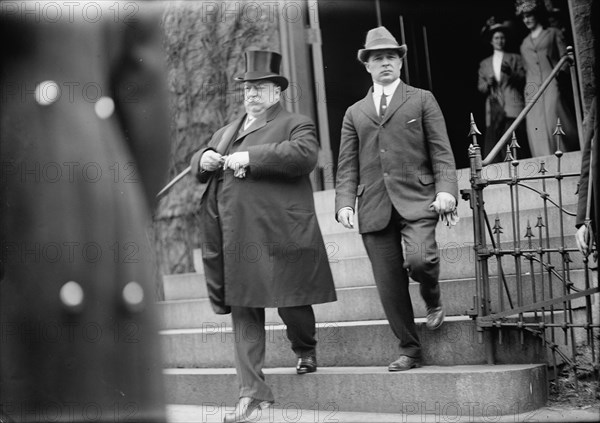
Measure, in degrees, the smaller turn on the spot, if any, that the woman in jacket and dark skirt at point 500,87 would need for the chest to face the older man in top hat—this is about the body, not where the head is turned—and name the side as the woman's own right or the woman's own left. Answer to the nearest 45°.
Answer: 0° — they already face them

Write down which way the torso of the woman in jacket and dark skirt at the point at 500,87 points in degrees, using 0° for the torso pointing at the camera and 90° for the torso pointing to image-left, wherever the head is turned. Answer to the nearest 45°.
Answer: approximately 0°

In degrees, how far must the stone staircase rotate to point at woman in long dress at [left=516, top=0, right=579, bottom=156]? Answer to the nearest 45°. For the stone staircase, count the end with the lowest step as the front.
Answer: approximately 135° to its left

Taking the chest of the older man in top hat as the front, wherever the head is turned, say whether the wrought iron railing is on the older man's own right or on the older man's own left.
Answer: on the older man's own left

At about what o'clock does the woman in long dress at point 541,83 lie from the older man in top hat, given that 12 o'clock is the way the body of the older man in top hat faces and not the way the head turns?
The woman in long dress is roughly at 6 o'clock from the older man in top hat.

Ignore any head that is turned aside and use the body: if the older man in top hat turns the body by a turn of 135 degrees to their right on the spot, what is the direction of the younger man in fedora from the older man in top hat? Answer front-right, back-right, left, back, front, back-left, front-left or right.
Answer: right

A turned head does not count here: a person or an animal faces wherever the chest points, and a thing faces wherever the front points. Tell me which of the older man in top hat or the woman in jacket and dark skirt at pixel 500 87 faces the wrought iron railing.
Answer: the woman in jacket and dark skirt

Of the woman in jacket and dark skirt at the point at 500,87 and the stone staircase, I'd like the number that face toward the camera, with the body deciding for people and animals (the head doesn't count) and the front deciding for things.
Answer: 2

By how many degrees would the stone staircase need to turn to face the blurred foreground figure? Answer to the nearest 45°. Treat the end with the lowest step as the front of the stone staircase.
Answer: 0° — it already faces them
